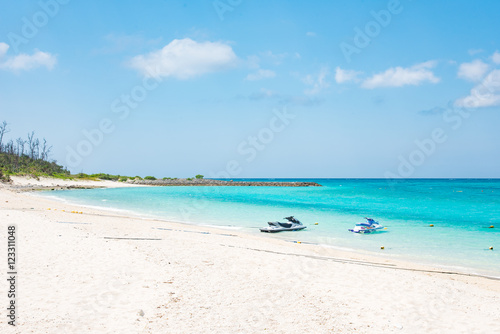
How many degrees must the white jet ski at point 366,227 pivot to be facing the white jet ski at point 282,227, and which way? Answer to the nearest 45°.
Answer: approximately 180°

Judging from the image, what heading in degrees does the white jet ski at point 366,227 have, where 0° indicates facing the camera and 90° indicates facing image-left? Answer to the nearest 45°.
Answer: approximately 270°

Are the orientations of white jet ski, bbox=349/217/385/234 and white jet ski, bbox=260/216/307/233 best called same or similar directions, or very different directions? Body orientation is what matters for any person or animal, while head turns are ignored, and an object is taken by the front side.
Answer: same or similar directions
